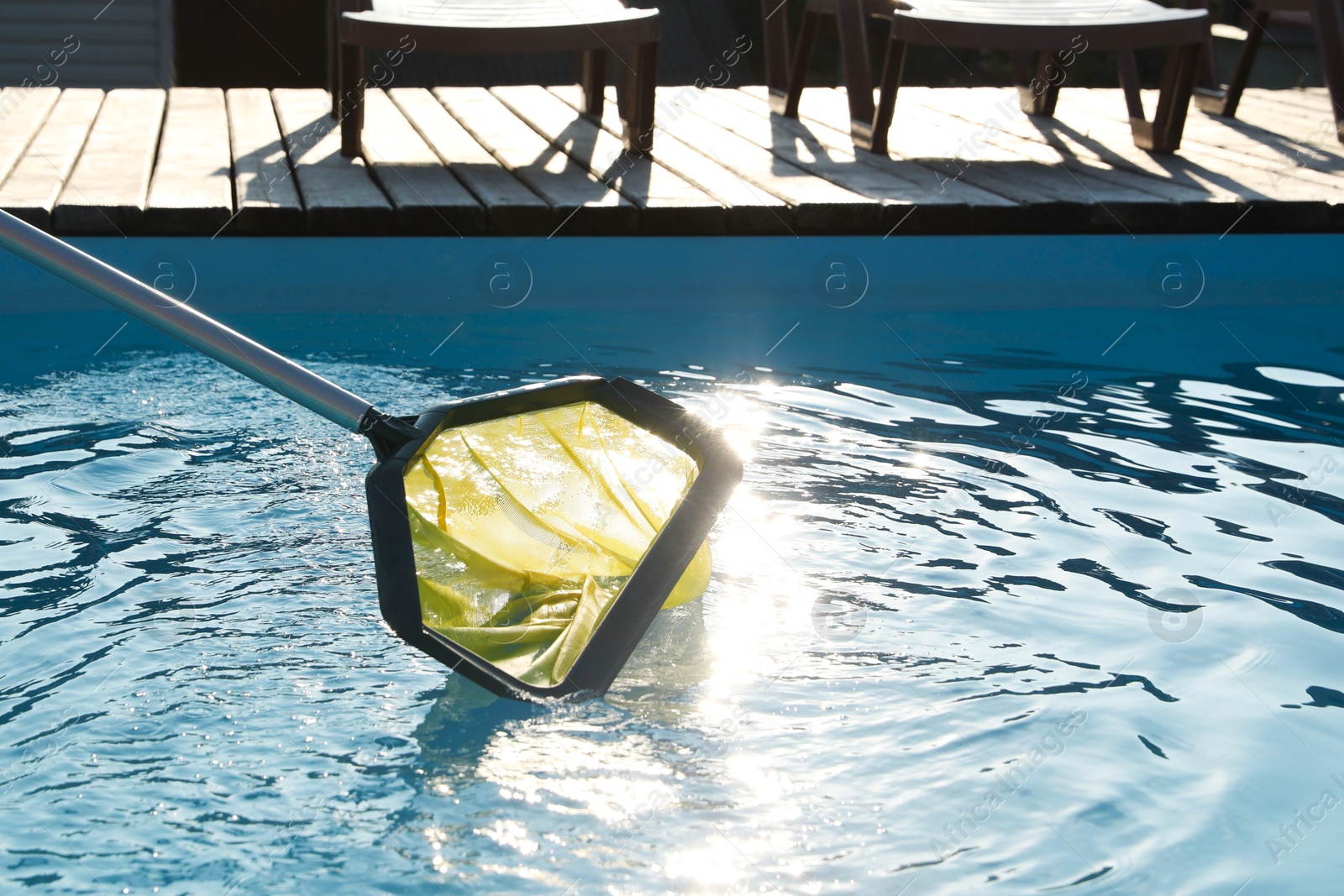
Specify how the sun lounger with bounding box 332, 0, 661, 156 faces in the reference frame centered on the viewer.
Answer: facing the viewer

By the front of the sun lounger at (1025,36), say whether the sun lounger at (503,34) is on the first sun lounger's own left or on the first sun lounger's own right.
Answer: on the first sun lounger's own right

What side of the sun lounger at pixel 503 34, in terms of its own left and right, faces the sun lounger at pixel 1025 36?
left

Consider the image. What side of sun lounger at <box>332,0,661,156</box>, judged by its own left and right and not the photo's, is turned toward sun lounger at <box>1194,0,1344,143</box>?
left

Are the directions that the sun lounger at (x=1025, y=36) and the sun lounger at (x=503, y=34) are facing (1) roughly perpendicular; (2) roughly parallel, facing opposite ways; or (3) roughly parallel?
roughly parallel

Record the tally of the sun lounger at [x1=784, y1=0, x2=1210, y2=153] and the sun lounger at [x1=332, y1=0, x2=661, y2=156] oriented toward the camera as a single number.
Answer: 2

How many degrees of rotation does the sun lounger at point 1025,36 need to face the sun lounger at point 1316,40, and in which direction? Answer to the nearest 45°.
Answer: approximately 135° to its left
